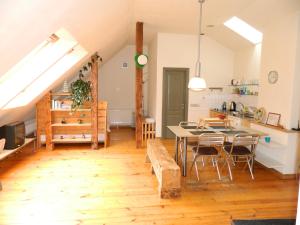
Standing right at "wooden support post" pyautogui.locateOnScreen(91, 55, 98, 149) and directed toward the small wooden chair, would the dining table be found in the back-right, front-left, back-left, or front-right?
front-right

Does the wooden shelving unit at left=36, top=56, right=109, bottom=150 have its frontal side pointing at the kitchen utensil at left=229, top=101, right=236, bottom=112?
no

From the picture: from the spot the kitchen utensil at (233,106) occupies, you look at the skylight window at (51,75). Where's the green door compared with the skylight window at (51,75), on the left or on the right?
right

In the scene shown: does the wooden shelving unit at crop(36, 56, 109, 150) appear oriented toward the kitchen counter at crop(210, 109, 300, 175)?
no

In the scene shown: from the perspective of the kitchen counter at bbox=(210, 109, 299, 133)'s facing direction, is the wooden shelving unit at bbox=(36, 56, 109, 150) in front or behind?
in front

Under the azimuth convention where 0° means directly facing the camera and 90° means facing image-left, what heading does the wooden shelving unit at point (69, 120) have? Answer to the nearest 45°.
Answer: approximately 0°

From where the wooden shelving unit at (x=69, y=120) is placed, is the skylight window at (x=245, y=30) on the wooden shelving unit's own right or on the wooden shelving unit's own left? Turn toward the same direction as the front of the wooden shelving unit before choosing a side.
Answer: on the wooden shelving unit's own left

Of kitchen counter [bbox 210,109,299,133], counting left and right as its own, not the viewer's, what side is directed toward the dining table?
front

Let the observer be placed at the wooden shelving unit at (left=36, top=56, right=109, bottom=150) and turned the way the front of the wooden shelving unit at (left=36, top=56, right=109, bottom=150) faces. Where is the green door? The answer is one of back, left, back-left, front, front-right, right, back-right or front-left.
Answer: left

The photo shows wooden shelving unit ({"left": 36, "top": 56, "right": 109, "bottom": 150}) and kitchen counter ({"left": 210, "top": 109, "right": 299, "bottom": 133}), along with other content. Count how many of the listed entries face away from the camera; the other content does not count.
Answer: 0

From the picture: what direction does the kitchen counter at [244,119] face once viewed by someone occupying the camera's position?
facing the viewer and to the left of the viewer

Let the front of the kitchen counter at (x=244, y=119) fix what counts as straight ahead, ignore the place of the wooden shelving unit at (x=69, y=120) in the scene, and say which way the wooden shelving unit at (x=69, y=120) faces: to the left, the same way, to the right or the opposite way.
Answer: to the left

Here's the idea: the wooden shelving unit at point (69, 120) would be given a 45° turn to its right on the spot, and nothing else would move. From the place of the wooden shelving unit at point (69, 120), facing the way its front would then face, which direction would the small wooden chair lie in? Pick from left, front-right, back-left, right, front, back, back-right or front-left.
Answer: back-left
